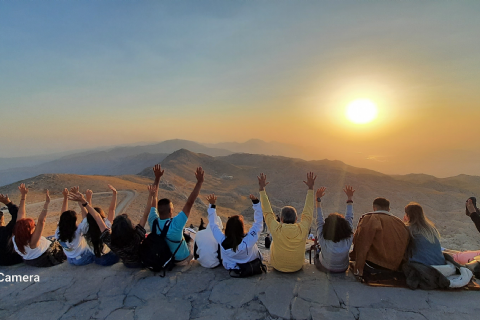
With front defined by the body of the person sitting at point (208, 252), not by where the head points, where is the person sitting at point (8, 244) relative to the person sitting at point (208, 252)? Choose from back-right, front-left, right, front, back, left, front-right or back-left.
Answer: left

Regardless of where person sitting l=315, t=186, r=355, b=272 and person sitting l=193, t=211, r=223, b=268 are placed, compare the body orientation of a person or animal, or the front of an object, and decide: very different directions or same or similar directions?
same or similar directions

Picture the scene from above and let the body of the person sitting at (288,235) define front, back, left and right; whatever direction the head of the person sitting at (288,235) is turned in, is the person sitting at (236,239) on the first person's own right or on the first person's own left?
on the first person's own left

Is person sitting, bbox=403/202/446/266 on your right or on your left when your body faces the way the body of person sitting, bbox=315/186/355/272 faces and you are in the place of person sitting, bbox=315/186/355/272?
on your right

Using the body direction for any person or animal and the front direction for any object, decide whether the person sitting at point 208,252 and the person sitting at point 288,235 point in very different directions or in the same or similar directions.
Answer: same or similar directions

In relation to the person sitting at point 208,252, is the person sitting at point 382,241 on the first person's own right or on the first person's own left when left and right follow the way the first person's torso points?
on the first person's own right

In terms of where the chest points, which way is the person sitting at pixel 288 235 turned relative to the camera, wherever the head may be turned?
away from the camera

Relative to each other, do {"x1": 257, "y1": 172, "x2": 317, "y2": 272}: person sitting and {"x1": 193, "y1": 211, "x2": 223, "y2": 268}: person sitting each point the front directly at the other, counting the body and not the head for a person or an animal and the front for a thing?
no

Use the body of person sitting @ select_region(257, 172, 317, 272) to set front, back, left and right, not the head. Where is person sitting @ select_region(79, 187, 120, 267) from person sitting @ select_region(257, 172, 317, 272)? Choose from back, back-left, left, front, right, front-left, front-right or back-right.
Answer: left

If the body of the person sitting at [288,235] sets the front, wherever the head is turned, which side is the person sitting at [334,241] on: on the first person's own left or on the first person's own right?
on the first person's own right

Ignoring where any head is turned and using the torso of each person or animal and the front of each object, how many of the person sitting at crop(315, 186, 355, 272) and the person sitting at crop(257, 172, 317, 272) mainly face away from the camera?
2

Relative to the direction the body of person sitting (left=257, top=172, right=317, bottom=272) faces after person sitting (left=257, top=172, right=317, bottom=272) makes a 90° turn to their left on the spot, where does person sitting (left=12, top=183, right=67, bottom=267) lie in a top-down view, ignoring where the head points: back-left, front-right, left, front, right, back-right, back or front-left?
front

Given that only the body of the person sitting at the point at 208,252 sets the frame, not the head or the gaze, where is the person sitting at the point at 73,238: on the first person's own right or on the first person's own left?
on the first person's own left

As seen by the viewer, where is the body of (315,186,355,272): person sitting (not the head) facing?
away from the camera

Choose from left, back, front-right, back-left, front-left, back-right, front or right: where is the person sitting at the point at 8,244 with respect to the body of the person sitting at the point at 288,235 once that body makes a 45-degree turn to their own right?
back-left

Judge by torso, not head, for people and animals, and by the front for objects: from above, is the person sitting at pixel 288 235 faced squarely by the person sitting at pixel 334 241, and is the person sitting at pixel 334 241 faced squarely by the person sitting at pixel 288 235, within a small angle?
no

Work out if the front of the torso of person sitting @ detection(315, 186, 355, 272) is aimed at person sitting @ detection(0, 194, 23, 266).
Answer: no

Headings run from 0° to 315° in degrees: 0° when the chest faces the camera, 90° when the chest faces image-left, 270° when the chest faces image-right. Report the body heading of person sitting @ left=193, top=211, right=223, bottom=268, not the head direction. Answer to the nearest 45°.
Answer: approximately 180°
